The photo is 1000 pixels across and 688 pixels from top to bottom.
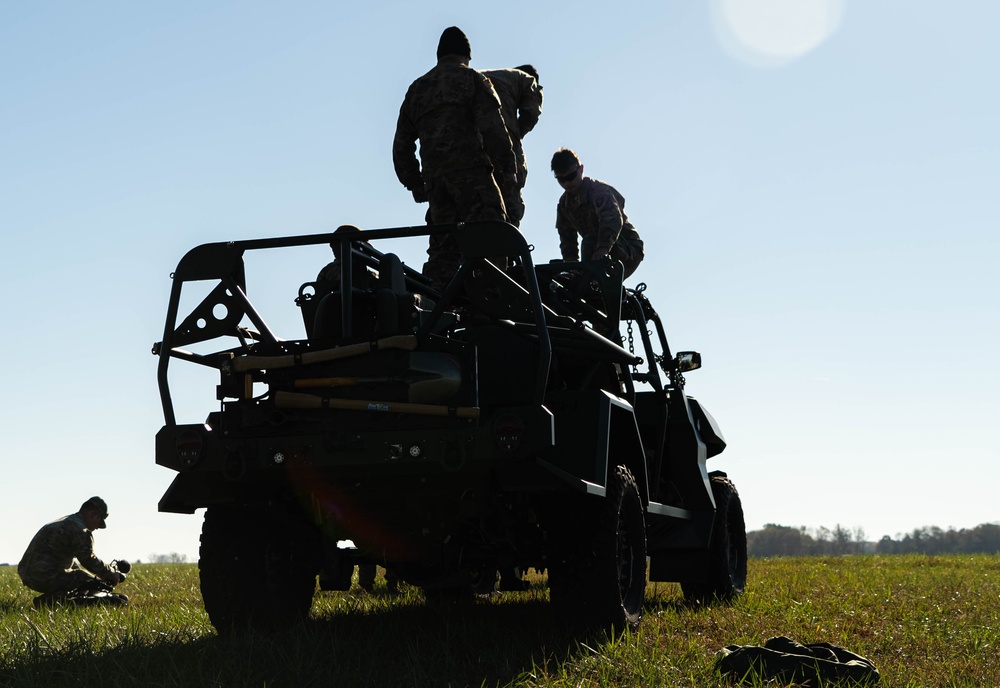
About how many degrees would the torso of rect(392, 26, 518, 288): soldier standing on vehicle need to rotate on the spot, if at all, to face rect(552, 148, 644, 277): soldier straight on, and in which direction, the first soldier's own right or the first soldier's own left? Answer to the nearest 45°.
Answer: approximately 45° to the first soldier's own right

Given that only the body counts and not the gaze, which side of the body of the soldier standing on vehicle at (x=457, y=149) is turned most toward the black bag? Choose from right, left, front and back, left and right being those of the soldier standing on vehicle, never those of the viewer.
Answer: back

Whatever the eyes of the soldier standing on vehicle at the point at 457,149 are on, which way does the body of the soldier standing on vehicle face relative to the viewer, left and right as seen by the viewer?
facing away from the viewer

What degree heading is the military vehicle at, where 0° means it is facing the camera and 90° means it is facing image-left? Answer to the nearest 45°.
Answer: approximately 225°

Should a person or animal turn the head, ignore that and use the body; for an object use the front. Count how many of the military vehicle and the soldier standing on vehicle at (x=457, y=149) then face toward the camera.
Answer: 0

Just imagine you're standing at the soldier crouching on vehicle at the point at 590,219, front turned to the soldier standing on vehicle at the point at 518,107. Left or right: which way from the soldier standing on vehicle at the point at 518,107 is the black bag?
left

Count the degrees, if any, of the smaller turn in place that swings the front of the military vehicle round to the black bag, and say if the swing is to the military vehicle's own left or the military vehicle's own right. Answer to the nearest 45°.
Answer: approximately 90° to the military vehicle's own right

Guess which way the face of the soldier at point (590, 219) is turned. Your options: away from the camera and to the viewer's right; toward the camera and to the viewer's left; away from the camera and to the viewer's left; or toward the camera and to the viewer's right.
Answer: toward the camera and to the viewer's left

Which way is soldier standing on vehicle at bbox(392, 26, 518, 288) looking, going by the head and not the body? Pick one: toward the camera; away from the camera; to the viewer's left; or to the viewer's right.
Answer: away from the camera
